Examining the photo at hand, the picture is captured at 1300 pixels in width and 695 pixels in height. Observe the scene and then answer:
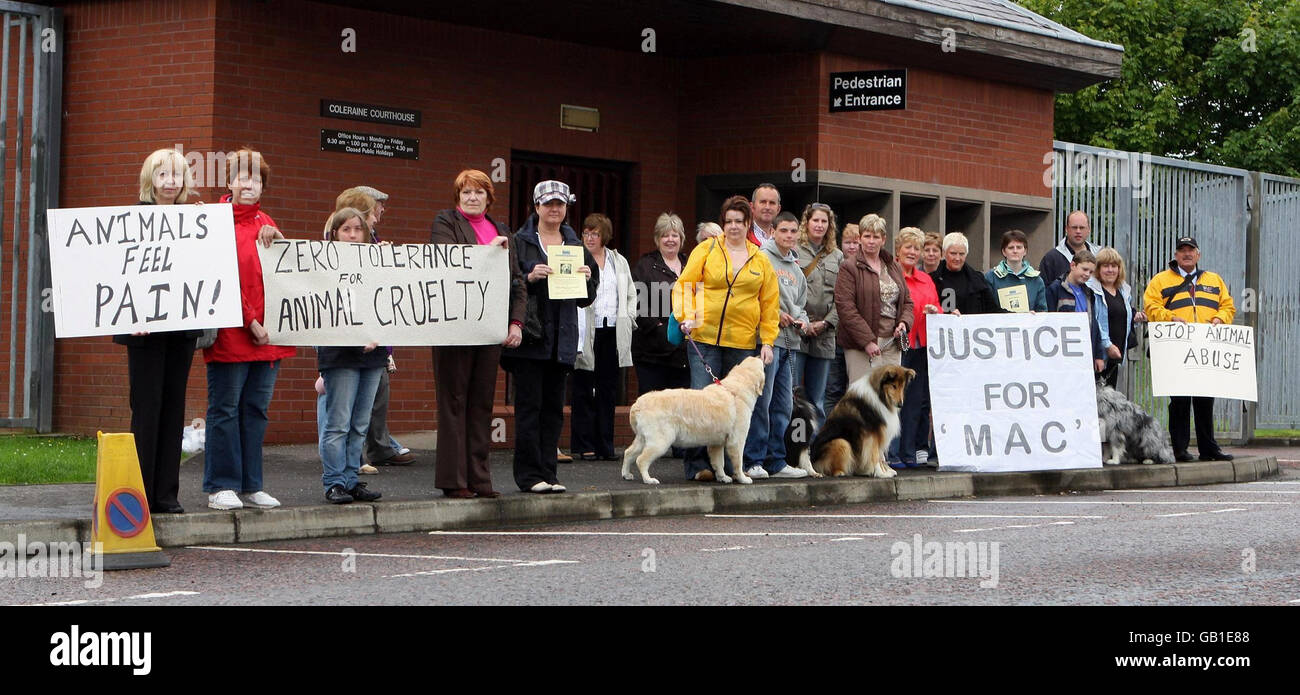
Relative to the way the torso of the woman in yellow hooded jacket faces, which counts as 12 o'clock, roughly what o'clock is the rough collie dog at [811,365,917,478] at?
The rough collie dog is roughly at 8 o'clock from the woman in yellow hooded jacket.

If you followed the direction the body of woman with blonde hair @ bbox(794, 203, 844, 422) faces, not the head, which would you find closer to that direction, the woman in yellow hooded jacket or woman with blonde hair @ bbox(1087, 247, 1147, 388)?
the woman in yellow hooded jacket

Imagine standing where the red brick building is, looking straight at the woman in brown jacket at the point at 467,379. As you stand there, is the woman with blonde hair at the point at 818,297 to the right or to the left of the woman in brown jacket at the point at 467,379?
left

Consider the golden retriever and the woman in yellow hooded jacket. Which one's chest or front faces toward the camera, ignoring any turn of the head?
the woman in yellow hooded jacket

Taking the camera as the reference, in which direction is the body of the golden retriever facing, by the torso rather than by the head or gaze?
to the viewer's right

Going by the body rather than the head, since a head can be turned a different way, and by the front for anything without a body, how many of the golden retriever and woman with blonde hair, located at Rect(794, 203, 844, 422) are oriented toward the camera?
1

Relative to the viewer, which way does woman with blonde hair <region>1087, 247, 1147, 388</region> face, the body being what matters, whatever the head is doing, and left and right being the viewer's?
facing the viewer

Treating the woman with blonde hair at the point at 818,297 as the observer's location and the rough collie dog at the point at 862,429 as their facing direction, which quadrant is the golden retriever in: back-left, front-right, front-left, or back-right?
front-right

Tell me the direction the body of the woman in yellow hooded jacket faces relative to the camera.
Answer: toward the camera

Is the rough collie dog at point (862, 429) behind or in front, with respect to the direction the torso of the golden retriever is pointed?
in front

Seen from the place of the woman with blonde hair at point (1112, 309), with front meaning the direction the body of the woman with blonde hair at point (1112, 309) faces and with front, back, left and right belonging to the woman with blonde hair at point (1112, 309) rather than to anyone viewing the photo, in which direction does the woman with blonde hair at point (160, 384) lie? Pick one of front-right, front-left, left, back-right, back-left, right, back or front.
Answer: front-right

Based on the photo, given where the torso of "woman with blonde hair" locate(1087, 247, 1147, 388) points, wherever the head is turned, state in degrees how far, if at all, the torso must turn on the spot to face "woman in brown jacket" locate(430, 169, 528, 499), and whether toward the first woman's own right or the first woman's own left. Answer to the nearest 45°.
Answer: approximately 45° to the first woman's own right
